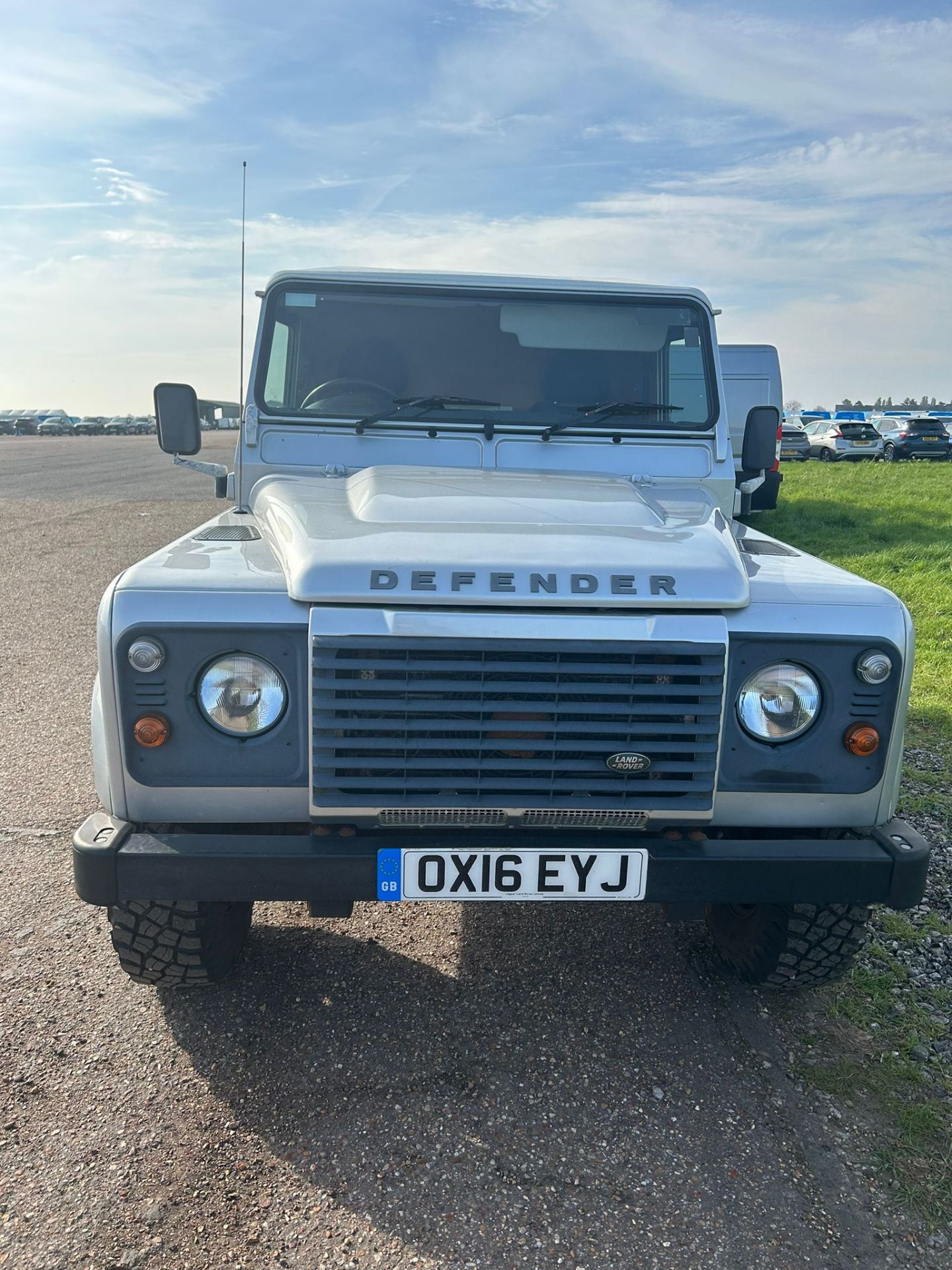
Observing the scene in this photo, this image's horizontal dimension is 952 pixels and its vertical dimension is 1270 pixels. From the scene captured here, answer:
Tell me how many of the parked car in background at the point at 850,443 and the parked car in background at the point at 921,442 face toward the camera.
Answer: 0

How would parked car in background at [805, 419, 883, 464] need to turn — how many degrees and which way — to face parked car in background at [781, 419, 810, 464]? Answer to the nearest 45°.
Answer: approximately 90° to its left

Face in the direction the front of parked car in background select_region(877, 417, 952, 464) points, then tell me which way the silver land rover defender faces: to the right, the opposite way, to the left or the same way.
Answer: the opposite way

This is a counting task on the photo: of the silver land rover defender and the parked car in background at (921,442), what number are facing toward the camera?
1

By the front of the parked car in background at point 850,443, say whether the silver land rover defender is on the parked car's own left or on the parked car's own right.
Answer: on the parked car's own left

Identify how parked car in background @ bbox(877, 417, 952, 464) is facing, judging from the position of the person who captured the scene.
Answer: facing away from the viewer and to the left of the viewer

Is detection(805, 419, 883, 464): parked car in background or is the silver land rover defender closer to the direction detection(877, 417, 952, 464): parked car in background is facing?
the parked car in background

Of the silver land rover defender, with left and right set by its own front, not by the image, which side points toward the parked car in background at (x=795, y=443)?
back

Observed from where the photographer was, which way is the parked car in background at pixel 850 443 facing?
facing away from the viewer and to the left of the viewer

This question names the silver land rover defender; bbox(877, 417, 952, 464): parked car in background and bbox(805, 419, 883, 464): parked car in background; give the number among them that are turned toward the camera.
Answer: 1

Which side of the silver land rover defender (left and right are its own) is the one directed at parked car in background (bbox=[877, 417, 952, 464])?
back
